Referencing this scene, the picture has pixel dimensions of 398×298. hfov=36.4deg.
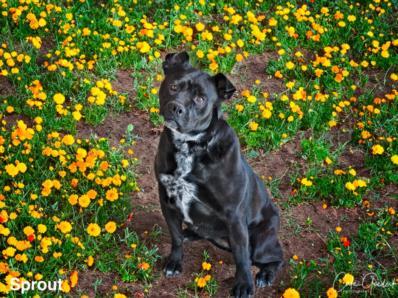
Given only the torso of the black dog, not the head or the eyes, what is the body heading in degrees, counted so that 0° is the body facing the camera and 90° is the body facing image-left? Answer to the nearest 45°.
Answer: approximately 45°

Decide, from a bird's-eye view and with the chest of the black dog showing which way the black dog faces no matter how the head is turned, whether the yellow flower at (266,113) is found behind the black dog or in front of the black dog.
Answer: behind

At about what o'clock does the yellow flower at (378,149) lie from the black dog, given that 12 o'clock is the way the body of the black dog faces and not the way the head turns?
The yellow flower is roughly at 6 o'clock from the black dog.

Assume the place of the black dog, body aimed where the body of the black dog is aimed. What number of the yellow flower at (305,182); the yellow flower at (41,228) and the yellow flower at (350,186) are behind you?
2

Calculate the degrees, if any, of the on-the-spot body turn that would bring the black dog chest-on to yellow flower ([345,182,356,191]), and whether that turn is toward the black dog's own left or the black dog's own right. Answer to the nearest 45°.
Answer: approximately 180°

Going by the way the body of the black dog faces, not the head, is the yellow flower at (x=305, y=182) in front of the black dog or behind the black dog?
behind

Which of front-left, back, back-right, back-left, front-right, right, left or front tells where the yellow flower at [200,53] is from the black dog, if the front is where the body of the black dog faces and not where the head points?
back-right

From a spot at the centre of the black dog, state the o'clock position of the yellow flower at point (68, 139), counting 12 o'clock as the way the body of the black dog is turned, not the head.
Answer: The yellow flower is roughly at 3 o'clock from the black dog.

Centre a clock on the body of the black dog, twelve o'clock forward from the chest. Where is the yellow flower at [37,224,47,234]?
The yellow flower is roughly at 2 o'clock from the black dog.

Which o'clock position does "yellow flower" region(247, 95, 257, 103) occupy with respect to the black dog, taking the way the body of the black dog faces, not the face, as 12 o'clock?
The yellow flower is roughly at 5 o'clock from the black dog.

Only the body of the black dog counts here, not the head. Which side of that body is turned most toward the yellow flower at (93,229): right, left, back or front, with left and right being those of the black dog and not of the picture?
right

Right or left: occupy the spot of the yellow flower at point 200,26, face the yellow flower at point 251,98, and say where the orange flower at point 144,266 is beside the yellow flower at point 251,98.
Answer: right

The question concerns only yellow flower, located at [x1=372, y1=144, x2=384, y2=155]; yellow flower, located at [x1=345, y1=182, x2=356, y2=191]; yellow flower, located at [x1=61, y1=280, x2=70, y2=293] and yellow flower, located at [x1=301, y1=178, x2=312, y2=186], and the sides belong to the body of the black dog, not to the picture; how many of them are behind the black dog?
3
